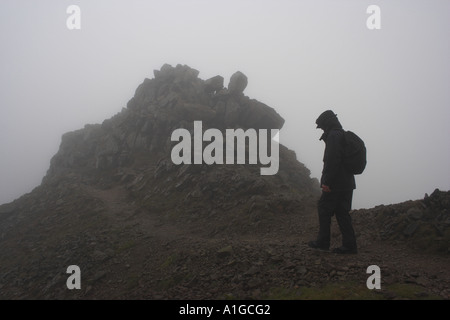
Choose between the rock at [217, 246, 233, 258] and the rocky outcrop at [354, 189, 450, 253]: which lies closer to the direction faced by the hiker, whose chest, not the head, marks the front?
the rock

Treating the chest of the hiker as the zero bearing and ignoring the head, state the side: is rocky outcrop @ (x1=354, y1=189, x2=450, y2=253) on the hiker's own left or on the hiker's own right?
on the hiker's own right

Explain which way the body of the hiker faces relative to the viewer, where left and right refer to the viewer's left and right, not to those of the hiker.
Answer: facing to the left of the viewer

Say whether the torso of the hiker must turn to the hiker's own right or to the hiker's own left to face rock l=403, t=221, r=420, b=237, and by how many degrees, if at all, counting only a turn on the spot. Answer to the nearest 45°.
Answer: approximately 135° to the hiker's own right

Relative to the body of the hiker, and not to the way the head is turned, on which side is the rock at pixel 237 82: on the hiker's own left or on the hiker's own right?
on the hiker's own right

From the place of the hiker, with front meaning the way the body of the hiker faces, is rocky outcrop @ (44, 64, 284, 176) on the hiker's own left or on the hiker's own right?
on the hiker's own right
